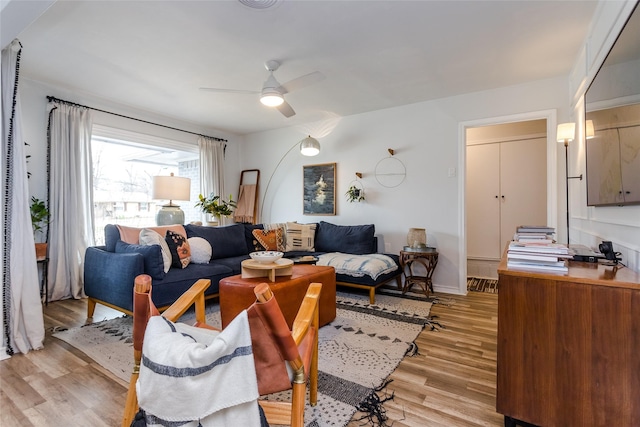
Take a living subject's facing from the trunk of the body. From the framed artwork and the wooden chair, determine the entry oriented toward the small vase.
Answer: the wooden chair

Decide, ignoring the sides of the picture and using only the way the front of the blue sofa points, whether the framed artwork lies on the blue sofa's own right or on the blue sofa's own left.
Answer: on the blue sofa's own left

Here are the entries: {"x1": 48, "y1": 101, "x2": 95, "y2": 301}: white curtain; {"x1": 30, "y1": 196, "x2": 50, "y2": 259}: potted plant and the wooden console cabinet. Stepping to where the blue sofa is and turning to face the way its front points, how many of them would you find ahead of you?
1

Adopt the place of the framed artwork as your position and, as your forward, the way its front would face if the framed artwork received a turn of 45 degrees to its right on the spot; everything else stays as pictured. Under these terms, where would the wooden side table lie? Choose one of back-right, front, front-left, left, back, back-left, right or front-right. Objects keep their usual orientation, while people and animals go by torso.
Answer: back-left

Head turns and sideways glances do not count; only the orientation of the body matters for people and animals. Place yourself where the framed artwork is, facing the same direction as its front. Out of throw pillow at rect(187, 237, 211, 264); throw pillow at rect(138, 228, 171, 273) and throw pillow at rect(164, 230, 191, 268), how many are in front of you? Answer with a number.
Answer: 3

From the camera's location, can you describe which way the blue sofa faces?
facing the viewer and to the right of the viewer

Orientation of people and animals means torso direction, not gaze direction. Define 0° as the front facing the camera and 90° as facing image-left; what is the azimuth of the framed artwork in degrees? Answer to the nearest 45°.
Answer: approximately 45°

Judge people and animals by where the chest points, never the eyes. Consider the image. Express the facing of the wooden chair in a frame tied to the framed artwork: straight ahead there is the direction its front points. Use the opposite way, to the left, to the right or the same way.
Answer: the opposite way

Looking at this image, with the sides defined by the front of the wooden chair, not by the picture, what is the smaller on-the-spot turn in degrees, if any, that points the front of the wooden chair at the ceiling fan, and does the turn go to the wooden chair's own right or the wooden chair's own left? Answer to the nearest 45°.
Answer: approximately 45° to the wooden chair's own left

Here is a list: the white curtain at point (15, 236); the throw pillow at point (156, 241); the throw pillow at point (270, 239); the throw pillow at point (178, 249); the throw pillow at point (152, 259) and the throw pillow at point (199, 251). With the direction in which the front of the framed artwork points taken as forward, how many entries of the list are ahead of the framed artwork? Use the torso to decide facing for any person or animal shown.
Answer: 6

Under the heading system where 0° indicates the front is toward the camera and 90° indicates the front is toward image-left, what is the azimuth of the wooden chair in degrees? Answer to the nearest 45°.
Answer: approximately 225°

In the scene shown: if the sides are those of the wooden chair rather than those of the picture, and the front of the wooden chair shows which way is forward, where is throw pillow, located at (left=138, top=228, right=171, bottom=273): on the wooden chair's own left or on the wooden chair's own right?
on the wooden chair's own left

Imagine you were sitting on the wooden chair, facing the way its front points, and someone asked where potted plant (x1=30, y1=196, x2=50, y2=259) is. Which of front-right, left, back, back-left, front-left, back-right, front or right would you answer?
left

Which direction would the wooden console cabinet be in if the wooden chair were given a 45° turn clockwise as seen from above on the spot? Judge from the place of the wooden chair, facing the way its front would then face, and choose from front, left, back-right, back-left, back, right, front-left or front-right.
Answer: front

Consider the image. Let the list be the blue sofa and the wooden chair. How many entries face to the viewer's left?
0

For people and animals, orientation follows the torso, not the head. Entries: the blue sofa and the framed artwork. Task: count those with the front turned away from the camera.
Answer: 0

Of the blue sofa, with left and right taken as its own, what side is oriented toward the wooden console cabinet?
front

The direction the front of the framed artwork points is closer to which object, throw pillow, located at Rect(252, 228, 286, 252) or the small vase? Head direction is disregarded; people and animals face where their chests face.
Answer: the throw pillow
